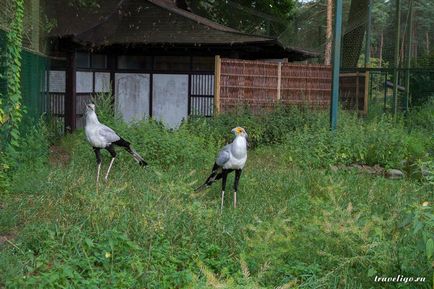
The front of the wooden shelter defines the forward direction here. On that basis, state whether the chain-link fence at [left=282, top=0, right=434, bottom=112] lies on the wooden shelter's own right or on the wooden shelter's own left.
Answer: on the wooden shelter's own left

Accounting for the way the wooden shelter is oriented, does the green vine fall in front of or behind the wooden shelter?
in front

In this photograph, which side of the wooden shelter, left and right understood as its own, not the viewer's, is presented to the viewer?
front

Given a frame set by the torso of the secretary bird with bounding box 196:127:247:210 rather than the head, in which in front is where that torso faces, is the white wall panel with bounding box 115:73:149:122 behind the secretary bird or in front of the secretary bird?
behind

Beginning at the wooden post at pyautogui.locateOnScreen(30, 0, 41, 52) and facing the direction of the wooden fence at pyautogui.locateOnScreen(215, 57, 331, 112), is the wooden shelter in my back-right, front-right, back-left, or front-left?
front-left

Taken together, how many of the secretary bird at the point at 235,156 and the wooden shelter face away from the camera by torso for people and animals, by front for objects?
0

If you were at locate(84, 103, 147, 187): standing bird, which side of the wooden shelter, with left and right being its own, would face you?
front

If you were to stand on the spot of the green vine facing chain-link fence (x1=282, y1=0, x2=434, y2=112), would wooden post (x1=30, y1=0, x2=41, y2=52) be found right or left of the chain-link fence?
left

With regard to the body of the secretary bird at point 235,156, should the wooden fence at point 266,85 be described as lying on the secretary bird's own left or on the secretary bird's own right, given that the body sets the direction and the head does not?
on the secretary bird's own left

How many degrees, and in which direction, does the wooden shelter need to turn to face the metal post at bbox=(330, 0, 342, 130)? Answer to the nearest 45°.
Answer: approximately 45° to its left
